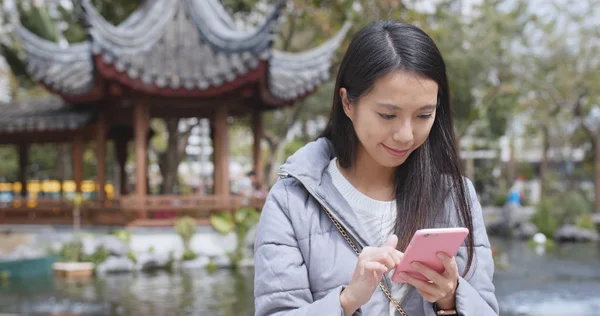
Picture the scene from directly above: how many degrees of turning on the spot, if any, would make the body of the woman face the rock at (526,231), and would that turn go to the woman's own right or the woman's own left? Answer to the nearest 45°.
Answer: approximately 135° to the woman's own left

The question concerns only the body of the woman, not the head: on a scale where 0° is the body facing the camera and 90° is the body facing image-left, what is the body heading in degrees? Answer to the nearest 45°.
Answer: approximately 315°

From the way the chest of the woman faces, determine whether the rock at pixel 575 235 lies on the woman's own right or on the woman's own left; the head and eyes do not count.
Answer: on the woman's own left

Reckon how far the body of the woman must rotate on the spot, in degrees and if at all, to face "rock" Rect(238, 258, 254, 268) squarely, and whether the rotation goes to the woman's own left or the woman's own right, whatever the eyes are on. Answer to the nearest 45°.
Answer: approximately 135° to the woman's own left

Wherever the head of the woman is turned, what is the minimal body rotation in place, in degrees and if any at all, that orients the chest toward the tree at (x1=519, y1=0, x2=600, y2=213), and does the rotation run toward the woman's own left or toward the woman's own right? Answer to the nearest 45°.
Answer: approximately 135° to the woman's own left

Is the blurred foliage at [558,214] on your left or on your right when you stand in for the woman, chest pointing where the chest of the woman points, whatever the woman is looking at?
on your left

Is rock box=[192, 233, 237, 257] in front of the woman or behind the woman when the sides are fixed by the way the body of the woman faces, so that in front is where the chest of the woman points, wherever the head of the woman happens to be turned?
behind
